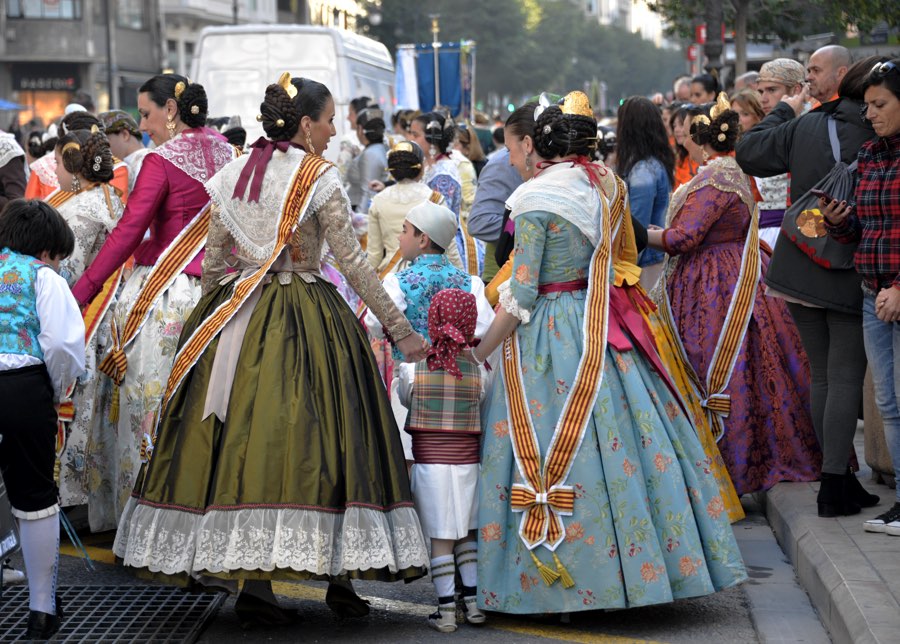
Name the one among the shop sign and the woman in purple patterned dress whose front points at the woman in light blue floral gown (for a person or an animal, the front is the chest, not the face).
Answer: the shop sign

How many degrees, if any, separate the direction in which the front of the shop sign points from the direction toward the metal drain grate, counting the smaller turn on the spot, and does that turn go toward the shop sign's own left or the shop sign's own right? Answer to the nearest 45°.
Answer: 0° — it already faces it

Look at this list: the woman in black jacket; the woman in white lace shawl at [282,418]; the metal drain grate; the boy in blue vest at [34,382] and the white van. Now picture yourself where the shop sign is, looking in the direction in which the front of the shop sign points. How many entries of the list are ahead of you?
5

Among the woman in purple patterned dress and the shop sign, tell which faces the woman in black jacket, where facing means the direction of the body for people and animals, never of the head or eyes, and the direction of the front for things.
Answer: the shop sign

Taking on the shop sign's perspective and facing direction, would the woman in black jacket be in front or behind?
in front

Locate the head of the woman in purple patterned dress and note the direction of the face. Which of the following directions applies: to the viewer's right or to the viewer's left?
to the viewer's left

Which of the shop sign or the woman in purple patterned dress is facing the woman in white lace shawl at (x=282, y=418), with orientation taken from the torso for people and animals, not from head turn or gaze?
the shop sign

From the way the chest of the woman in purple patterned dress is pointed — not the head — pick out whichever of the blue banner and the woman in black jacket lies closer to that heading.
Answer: the blue banner

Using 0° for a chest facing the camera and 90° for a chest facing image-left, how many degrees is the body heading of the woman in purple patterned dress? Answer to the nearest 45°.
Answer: approximately 135°

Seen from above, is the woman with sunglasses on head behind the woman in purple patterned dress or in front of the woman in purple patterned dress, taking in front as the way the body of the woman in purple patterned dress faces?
behind

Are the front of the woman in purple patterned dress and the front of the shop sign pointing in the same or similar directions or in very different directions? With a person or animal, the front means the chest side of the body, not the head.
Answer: very different directions

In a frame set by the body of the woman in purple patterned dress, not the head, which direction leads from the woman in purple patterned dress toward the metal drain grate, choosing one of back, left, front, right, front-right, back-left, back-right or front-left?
left

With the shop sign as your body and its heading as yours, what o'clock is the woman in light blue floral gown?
The woman in light blue floral gown is roughly at 12 o'clock from the shop sign.

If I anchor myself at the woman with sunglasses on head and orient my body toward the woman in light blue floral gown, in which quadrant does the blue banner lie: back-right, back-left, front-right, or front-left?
back-right

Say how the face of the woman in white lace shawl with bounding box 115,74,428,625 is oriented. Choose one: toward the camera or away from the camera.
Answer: away from the camera

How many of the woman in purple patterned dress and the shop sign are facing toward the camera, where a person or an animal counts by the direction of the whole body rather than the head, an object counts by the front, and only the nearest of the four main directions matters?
1
